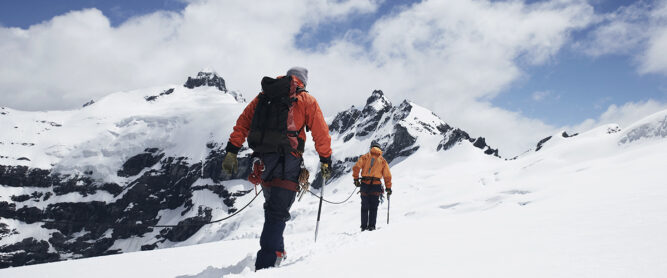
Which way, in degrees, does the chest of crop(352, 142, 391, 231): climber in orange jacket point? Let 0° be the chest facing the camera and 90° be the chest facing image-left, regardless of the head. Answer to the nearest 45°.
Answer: approximately 180°

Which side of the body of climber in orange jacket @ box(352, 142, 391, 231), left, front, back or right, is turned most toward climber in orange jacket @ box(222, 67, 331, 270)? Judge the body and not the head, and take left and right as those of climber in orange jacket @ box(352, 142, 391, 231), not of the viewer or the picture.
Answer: back
